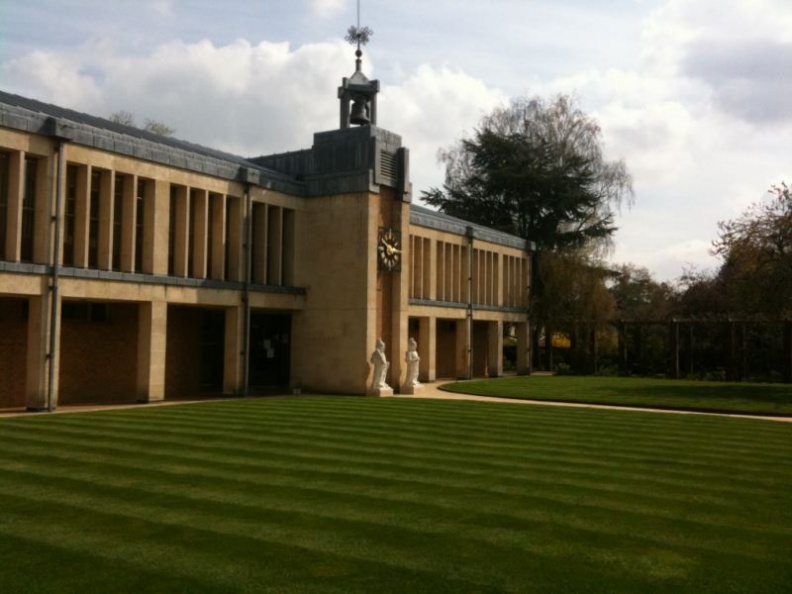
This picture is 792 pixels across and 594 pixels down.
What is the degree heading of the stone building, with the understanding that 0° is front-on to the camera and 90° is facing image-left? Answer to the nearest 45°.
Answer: approximately 315°
